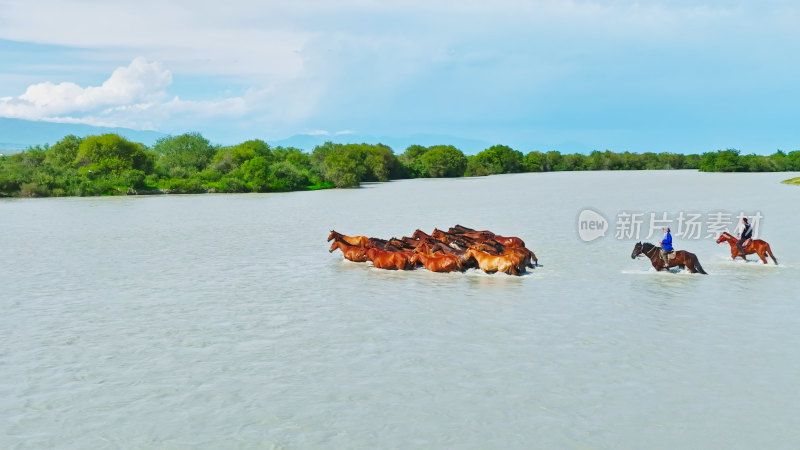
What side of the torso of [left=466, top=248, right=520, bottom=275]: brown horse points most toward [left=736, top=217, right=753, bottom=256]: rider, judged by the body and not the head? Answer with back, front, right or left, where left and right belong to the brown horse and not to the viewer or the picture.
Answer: back

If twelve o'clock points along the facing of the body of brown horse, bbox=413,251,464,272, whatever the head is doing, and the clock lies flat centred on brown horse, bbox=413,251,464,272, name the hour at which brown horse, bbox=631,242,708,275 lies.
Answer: brown horse, bbox=631,242,708,275 is roughly at 6 o'clock from brown horse, bbox=413,251,464,272.

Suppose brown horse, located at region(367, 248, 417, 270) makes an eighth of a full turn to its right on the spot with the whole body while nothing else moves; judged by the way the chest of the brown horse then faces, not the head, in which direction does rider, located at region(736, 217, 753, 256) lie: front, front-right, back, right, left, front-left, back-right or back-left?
back-right

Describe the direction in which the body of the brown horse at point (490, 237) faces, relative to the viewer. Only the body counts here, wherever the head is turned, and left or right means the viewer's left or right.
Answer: facing to the left of the viewer

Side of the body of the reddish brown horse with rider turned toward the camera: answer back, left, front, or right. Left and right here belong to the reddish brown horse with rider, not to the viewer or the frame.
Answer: left

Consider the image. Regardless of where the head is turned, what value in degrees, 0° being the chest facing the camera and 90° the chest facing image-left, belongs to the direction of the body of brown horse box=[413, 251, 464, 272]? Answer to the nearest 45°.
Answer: approximately 90°

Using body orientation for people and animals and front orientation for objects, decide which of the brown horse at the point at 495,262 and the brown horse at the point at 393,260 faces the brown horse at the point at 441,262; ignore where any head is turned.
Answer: the brown horse at the point at 495,262

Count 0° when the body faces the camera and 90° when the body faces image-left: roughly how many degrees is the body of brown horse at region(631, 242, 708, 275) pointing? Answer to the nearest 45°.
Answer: approximately 90°

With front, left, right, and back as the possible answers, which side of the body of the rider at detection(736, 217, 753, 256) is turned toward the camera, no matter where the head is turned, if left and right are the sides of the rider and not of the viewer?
left

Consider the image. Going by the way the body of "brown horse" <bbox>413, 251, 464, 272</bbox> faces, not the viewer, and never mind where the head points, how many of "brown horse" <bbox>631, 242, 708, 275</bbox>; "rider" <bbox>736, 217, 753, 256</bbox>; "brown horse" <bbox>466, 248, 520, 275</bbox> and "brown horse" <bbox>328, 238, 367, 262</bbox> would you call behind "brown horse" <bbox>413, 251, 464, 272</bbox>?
3

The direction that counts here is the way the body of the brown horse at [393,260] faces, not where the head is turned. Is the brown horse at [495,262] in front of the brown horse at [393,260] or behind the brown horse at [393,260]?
behind

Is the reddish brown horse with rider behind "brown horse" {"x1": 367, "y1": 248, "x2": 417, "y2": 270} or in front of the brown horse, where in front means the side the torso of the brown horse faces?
behind

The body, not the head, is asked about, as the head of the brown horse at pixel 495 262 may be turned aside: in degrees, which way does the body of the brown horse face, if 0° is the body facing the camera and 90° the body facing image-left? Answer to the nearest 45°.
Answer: approximately 90°
